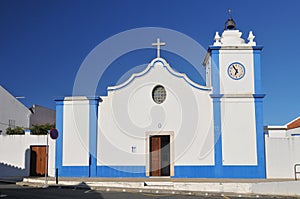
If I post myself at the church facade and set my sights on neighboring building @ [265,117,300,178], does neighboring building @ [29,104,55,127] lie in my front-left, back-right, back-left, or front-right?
back-left

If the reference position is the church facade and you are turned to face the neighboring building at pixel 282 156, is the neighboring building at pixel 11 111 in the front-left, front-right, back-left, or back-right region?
back-left

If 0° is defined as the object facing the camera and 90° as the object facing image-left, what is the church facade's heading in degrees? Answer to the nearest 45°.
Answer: approximately 0°

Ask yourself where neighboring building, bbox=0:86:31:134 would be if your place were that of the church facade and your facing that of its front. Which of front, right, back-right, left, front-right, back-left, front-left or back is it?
back-right

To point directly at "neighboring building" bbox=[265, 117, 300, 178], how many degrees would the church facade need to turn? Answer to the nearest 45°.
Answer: approximately 90° to its left

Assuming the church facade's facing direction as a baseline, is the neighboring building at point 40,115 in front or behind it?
behind
